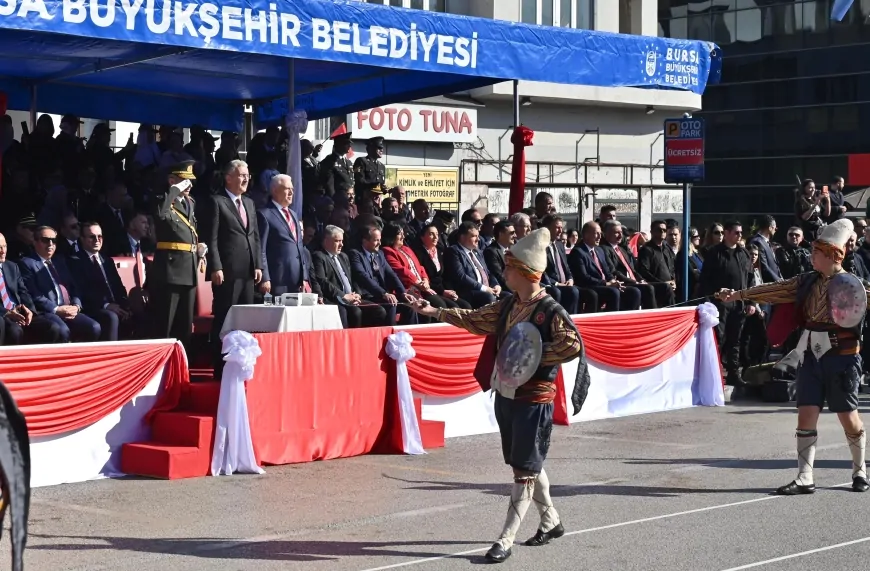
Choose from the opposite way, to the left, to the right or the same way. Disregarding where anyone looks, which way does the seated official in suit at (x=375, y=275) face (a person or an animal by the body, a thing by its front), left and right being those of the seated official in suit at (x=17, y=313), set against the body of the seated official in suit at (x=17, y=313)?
the same way

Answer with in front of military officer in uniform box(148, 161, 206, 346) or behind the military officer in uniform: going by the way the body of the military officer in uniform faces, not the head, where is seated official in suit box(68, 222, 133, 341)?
behind

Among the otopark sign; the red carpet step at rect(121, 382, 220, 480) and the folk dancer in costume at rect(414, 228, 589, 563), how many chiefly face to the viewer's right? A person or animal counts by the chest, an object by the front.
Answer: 0

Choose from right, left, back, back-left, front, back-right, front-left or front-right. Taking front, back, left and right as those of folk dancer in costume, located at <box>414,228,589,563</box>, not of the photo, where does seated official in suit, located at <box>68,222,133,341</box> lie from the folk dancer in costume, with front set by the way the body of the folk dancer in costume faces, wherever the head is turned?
right

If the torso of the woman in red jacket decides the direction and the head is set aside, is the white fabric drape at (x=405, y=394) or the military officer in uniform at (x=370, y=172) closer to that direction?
the white fabric drape

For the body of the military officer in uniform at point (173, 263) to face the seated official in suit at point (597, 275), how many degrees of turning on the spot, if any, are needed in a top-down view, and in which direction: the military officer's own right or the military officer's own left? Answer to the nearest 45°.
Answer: approximately 90° to the military officer's own left

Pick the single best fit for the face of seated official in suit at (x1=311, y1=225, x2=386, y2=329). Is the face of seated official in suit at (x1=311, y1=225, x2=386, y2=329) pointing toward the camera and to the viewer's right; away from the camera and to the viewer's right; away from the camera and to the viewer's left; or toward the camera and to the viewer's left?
toward the camera and to the viewer's right

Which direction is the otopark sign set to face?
toward the camera

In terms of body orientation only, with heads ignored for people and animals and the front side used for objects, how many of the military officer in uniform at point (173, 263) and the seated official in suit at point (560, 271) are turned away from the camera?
0

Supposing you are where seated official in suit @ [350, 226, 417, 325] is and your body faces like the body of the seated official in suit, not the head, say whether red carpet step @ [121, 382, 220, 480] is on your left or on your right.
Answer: on your right

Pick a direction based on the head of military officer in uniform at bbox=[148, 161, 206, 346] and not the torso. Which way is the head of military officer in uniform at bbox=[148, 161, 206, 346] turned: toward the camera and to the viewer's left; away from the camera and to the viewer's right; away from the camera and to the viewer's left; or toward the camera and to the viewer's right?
toward the camera and to the viewer's right

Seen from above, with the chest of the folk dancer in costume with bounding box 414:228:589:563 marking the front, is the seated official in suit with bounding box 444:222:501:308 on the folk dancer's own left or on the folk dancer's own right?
on the folk dancer's own right

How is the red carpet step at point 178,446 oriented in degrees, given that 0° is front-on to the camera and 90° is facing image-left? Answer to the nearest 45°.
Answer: approximately 45°

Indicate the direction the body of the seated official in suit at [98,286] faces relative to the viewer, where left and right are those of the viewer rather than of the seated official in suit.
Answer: facing the viewer and to the right of the viewer
